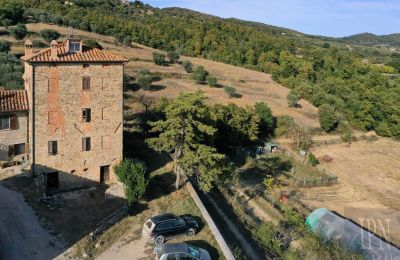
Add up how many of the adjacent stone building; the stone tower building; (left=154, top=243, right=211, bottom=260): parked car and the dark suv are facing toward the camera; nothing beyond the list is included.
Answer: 2

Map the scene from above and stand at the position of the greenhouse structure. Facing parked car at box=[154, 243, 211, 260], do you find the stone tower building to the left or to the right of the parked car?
right

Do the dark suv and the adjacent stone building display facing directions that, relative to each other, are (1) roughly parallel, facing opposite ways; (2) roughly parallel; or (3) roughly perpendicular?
roughly perpendicular

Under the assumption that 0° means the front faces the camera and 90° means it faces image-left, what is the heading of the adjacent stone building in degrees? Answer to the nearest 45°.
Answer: approximately 0°

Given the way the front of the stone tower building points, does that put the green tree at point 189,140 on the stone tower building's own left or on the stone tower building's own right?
on the stone tower building's own left
